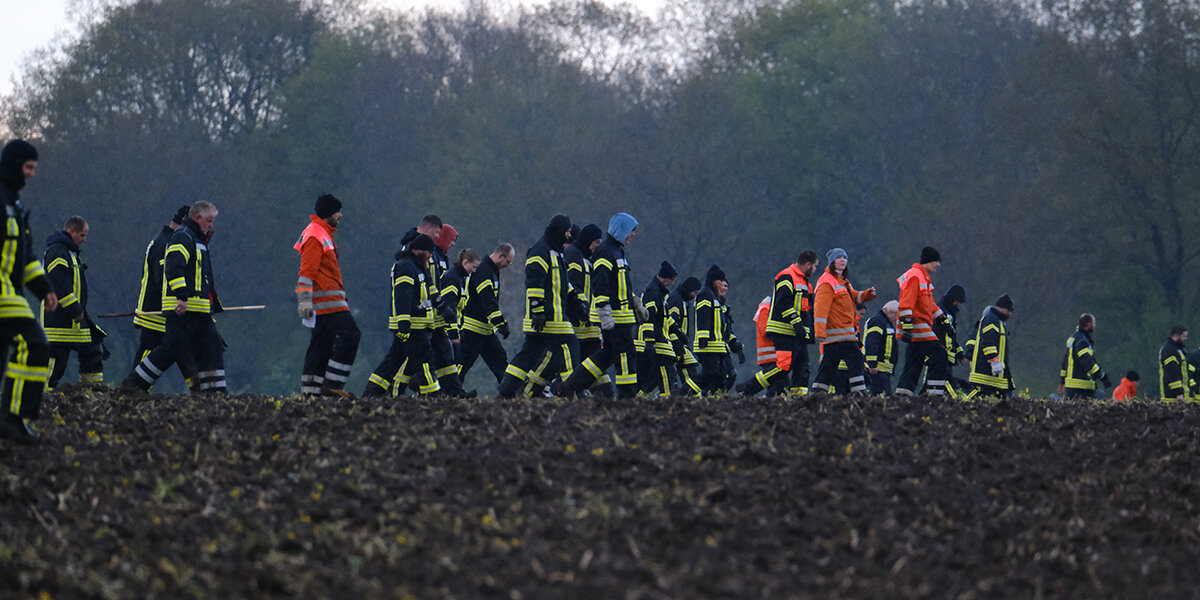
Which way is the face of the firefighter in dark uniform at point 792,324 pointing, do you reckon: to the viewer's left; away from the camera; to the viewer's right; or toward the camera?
to the viewer's right

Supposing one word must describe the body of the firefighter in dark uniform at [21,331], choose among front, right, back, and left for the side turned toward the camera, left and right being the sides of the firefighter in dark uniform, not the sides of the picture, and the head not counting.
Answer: right

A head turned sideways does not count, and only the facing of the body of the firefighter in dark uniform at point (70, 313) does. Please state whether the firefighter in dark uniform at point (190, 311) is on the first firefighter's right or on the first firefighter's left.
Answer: on the first firefighter's right

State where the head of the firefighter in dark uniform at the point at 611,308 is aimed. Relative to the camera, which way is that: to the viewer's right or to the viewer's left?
to the viewer's right

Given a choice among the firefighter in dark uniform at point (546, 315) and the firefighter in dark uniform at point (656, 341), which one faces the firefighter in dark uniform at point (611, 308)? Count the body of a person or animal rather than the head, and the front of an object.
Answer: the firefighter in dark uniform at point (546, 315)

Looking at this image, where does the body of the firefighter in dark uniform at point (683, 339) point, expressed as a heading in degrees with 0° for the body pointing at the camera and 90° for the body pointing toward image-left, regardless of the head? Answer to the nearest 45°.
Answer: approximately 270°

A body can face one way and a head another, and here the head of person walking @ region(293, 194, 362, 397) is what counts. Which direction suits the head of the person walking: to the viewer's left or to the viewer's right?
to the viewer's right

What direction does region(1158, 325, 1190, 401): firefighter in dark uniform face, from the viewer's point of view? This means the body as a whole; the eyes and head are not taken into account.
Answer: to the viewer's right

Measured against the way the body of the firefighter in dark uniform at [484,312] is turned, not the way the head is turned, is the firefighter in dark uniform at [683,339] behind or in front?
in front

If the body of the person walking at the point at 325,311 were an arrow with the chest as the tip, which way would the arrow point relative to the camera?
to the viewer's right

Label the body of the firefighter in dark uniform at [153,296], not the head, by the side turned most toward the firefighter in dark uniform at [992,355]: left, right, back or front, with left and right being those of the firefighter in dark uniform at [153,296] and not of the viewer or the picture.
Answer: front

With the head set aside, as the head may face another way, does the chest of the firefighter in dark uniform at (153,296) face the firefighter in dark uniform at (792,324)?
yes

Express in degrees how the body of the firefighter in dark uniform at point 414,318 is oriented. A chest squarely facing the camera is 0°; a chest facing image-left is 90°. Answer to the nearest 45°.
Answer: approximately 270°
